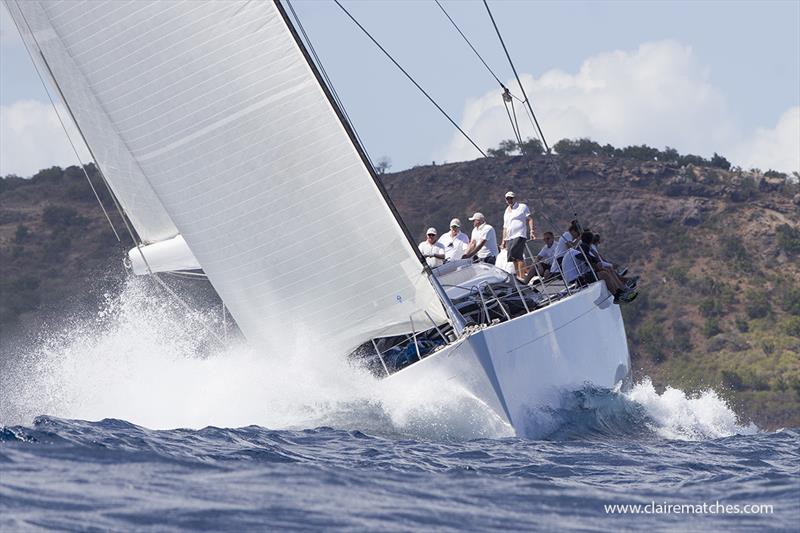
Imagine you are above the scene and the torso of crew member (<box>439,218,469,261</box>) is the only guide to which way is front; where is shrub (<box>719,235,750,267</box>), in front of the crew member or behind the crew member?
behind

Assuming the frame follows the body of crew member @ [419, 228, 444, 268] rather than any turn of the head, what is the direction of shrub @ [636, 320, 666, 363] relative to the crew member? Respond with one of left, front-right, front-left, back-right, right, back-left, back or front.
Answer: back

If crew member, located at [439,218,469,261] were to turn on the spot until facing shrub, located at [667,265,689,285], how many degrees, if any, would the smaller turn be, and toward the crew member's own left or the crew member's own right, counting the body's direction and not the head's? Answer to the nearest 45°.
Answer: approximately 180°

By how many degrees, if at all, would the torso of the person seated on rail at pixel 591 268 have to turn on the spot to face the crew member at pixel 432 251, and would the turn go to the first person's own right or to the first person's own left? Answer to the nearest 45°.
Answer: approximately 135° to the first person's own right

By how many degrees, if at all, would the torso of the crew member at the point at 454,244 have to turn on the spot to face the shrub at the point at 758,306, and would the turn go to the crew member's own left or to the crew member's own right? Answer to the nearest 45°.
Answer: approximately 180°

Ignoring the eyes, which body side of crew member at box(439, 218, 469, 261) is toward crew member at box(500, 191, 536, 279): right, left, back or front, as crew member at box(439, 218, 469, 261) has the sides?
left

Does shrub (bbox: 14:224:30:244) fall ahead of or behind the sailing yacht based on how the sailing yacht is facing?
behind

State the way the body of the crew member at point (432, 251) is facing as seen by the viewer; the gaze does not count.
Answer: toward the camera

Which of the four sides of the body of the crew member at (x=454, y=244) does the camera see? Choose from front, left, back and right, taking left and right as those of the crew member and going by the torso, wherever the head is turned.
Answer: front

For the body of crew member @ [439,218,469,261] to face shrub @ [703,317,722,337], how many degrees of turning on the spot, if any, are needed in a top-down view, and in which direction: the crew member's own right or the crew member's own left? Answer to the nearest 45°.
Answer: approximately 180°

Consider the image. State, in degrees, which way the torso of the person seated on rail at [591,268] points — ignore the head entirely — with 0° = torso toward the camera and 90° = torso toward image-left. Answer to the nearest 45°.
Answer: approximately 315°
